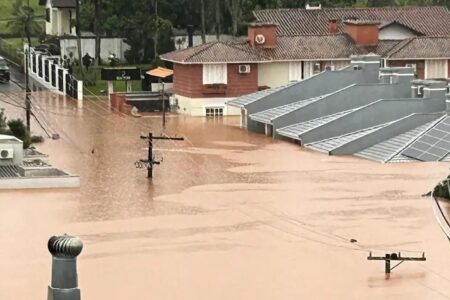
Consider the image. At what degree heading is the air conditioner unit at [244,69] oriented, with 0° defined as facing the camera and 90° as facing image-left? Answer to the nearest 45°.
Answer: approximately 0°

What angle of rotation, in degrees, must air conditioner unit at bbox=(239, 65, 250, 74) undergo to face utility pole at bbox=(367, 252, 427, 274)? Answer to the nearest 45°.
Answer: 0° — it already faces it
